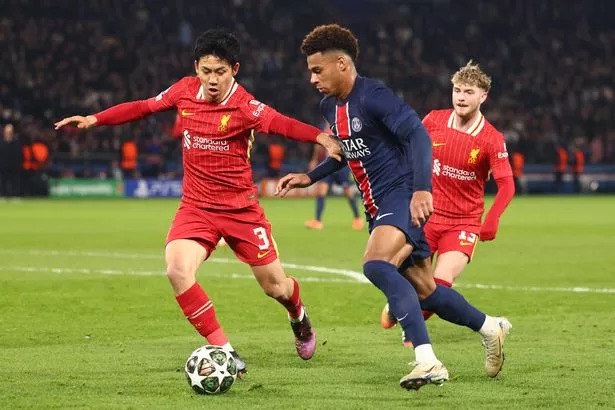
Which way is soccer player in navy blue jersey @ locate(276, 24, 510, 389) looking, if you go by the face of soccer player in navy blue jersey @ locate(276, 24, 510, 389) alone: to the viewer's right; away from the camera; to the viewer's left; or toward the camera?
to the viewer's left

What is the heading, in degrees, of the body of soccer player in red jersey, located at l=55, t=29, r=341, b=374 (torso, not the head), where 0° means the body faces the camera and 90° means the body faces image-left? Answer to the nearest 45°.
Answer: approximately 0°

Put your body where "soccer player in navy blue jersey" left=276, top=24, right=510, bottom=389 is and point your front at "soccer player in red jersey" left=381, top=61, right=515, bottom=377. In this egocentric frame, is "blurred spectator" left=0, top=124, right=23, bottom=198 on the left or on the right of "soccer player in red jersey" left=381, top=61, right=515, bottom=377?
left

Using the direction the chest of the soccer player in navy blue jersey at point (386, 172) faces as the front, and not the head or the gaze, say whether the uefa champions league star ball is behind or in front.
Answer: in front

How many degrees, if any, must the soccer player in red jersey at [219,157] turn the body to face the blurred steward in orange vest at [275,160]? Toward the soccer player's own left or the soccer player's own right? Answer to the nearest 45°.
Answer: approximately 180°

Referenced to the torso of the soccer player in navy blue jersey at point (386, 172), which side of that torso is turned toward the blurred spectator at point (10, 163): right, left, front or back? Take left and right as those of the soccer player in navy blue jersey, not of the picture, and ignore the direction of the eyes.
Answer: right

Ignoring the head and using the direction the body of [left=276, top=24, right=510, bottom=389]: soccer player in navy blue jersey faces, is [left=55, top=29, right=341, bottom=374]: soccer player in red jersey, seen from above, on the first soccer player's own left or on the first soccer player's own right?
on the first soccer player's own right

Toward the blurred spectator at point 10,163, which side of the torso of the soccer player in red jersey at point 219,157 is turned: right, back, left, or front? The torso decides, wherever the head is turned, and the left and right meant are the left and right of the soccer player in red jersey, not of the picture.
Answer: back

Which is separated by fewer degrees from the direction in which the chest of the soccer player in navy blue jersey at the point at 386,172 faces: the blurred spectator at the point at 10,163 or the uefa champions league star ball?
the uefa champions league star ball
